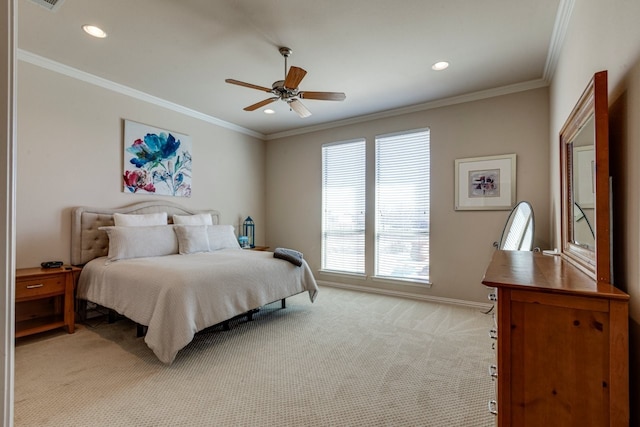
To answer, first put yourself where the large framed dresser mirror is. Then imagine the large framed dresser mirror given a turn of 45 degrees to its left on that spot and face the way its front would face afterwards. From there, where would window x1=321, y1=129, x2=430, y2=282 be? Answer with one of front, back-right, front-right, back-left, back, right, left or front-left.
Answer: right

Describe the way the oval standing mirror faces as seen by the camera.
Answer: facing the viewer and to the left of the viewer

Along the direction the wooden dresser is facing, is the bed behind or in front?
in front

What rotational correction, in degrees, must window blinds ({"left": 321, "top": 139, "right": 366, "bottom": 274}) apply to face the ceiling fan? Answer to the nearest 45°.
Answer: approximately 45° to its left

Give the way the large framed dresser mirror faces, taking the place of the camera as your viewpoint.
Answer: facing to the left of the viewer

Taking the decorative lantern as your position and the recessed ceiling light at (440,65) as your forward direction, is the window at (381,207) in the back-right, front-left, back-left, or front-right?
front-left

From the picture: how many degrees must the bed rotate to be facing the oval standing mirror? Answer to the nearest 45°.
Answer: approximately 45° to its left

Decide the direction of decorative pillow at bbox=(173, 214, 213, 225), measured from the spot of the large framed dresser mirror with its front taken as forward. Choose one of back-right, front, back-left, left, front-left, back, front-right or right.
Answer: front

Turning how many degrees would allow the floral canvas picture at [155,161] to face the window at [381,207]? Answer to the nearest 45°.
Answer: approximately 45° to its left

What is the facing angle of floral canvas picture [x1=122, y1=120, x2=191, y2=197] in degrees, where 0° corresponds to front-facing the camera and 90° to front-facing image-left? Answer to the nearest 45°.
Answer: approximately 315°

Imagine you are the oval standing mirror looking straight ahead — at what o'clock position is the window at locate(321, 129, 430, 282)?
The window is roughly at 2 o'clock from the oval standing mirror.

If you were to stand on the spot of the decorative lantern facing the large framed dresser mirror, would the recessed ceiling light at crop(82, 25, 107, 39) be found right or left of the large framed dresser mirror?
right

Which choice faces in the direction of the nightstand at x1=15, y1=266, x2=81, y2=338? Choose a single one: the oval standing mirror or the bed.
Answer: the oval standing mirror

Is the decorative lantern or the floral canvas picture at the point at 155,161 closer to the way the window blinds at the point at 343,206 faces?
the floral canvas picture

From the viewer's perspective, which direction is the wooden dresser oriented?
to the viewer's left

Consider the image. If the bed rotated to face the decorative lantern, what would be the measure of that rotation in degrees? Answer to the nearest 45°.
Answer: approximately 90° to its left
